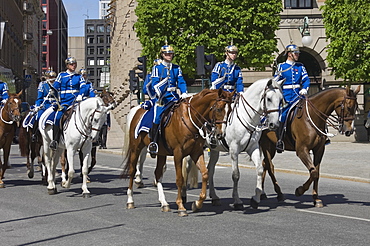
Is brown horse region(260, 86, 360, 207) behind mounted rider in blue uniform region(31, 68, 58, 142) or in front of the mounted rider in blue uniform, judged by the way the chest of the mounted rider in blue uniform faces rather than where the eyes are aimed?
in front

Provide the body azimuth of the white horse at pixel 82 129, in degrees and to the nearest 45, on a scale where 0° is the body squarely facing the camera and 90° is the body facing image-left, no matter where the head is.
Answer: approximately 315°

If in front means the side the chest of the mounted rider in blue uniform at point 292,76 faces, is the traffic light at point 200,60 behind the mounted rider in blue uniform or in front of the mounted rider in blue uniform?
behind

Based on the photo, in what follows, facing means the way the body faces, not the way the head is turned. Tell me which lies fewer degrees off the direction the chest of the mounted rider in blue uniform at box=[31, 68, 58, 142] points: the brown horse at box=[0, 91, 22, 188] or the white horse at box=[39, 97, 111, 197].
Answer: the white horse

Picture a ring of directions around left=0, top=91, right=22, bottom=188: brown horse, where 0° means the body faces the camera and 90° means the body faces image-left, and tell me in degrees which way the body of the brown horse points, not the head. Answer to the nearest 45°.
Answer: approximately 315°

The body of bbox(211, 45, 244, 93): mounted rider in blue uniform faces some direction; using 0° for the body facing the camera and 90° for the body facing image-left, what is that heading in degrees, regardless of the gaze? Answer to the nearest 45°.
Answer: approximately 315°

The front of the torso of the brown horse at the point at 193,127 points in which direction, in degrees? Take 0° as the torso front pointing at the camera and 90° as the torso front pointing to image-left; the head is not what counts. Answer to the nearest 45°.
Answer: approximately 315°

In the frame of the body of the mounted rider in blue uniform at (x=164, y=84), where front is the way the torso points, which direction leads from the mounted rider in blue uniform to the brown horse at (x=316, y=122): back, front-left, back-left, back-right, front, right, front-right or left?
front-left

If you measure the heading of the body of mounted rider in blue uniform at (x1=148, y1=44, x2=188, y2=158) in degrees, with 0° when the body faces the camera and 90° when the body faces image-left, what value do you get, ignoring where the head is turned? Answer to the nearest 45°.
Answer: approximately 315°
